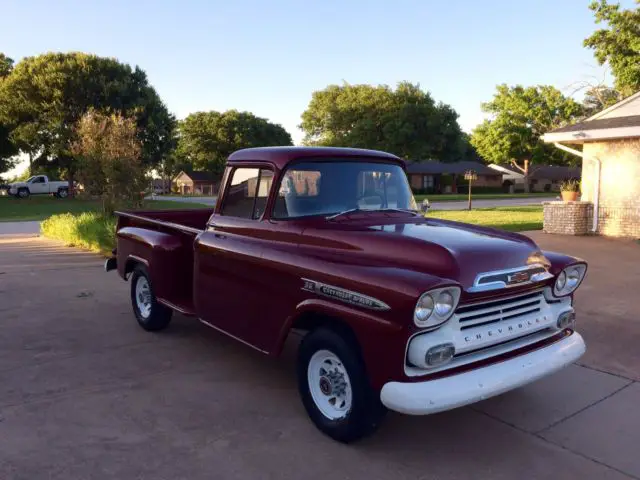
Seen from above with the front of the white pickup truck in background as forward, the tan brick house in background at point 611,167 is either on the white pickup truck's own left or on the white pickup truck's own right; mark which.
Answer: on the white pickup truck's own left

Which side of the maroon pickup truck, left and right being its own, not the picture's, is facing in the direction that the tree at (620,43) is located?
left

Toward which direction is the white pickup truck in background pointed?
to the viewer's left

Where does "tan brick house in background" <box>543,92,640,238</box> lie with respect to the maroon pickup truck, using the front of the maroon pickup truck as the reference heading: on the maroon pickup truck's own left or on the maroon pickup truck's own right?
on the maroon pickup truck's own left

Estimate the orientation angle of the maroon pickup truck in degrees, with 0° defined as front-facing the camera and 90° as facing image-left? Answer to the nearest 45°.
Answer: approximately 315°

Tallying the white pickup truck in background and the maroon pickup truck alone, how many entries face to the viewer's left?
1

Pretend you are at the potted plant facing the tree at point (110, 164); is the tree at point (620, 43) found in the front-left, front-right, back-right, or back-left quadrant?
back-right

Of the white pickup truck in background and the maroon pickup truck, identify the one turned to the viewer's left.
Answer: the white pickup truck in background

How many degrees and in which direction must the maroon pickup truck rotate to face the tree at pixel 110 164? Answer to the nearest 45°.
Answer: approximately 180°

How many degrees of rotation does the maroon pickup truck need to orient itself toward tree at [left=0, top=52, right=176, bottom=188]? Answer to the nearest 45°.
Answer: approximately 180°

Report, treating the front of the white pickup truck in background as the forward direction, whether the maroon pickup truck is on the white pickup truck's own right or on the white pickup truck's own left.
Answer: on the white pickup truck's own left

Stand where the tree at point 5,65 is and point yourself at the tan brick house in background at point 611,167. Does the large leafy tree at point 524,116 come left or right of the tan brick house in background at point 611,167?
left

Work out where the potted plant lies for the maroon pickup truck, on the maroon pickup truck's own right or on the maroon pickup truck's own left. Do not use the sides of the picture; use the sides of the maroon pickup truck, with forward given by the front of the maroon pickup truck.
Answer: on the maroon pickup truck's own left
